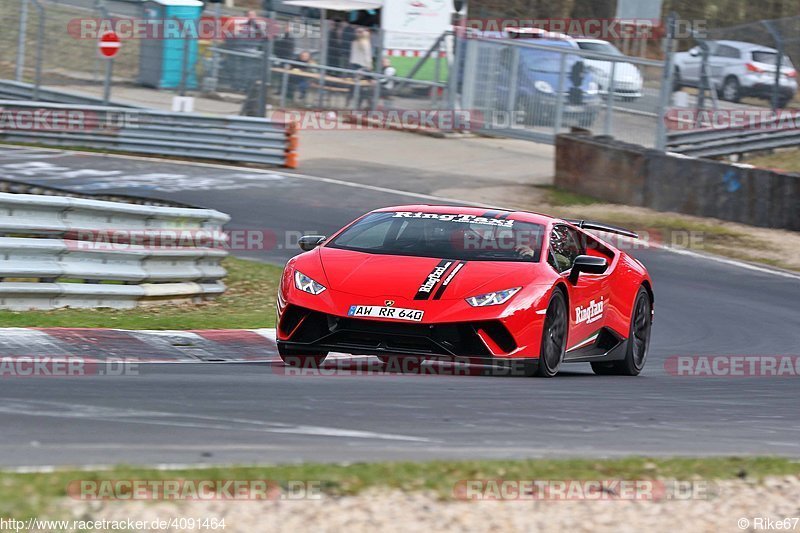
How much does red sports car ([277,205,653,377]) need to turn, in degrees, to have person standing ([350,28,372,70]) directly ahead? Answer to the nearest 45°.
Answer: approximately 135° to its right

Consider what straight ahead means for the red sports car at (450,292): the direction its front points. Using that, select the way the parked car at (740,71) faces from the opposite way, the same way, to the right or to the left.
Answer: to the right

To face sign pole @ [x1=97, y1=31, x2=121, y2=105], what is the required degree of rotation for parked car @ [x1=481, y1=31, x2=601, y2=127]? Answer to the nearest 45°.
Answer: approximately 135° to its right

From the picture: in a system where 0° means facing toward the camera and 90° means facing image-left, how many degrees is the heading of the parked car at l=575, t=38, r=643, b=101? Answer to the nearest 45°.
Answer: approximately 315°

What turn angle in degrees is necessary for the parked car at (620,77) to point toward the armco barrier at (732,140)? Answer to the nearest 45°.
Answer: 0° — it already faces it

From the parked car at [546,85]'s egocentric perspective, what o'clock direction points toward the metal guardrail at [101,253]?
The metal guardrail is roughly at 2 o'clock from the parked car.

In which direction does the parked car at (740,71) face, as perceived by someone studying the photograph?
facing away from the viewer and to the left of the viewer

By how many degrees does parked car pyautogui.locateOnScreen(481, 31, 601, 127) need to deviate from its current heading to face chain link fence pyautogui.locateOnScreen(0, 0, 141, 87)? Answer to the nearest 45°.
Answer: approximately 135° to its right

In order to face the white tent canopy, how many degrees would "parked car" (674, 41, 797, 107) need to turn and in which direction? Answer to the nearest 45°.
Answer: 0° — it already faces it
